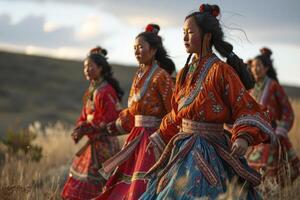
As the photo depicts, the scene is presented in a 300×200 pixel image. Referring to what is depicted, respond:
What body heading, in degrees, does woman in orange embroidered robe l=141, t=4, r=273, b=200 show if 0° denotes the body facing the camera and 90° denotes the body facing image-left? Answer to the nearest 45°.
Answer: approximately 45°

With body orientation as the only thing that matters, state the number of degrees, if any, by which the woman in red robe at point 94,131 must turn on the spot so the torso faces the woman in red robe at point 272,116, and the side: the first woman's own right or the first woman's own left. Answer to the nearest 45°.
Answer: approximately 135° to the first woman's own left

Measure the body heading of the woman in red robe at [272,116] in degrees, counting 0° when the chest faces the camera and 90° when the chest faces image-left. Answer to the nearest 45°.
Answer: approximately 45°
